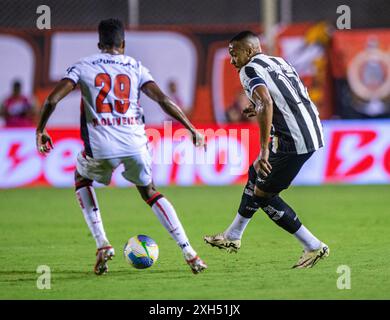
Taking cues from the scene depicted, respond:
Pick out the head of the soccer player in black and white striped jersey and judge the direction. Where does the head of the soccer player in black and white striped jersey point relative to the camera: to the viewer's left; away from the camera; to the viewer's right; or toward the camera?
to the viewer's left

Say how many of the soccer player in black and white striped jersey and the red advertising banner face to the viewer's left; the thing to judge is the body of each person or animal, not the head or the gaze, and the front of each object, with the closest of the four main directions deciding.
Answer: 1

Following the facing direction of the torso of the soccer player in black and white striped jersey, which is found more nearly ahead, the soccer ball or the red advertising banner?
the soccer ball

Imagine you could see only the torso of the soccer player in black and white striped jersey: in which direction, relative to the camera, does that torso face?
to the viewer's left

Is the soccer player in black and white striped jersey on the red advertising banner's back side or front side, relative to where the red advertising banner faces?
on the front side

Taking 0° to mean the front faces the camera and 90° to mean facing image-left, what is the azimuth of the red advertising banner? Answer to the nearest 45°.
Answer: approximately 0°

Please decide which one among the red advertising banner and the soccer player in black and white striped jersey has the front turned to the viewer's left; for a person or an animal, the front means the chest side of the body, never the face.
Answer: the soccer player in black and white striped jersey

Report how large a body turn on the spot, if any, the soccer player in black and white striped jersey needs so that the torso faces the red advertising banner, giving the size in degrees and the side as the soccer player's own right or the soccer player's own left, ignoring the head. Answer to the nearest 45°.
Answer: approximately 90° to the soccer player's own right

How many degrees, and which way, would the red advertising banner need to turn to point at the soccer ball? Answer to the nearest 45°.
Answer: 0° — it already faces it
